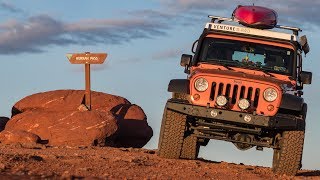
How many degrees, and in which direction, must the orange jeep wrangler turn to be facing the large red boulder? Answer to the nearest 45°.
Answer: approximately 135° to its right

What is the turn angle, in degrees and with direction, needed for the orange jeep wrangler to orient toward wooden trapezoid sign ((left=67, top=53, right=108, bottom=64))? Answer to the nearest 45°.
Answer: approximately 135° to its right

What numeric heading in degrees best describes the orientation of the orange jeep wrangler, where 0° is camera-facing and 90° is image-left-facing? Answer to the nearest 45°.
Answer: approximately 0°

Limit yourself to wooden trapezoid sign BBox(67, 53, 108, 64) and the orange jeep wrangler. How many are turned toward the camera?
2
